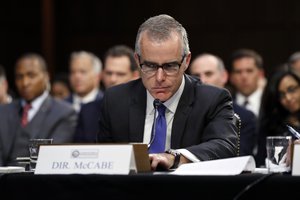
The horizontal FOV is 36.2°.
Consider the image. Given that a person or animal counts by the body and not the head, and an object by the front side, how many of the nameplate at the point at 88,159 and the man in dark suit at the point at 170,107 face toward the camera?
2

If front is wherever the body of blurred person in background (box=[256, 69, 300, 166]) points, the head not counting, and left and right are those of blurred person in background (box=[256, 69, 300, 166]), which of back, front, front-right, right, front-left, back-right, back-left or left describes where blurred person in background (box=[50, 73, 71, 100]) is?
back-right

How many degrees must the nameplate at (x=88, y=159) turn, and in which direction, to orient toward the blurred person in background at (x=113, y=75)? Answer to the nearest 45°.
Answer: approximately 180°

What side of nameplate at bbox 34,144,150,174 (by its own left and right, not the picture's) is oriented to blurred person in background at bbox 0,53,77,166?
back

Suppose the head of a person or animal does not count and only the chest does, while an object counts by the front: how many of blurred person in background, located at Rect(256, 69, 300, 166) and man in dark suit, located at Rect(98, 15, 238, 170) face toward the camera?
2

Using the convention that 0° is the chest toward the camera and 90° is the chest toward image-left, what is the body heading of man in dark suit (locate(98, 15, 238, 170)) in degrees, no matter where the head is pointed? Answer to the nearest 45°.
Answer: approximately 0°

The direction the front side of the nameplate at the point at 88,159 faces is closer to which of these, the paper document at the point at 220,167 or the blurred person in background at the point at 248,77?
the paper document

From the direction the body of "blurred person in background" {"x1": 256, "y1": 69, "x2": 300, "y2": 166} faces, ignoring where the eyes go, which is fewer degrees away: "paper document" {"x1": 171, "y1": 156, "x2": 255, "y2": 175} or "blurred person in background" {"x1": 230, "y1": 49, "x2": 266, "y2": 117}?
the paper document
